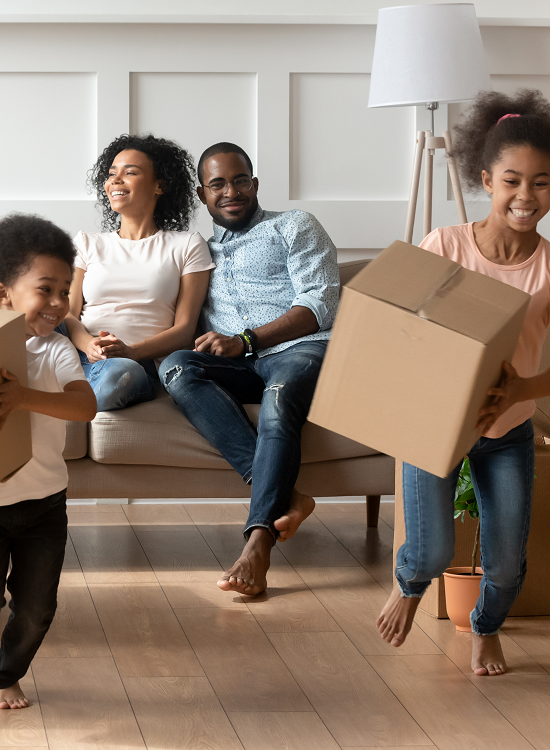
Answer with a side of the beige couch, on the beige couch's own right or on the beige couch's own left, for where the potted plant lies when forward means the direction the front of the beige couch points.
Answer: on the beige couch's own left

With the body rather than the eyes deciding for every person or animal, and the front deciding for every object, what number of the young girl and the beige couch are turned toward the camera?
2

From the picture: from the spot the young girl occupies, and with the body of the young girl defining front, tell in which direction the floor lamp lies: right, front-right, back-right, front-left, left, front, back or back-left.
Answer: back

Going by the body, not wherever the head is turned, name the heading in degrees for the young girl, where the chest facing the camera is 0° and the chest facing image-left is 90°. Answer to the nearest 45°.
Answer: approximately 0°
